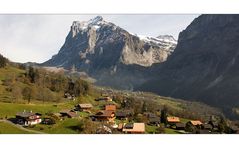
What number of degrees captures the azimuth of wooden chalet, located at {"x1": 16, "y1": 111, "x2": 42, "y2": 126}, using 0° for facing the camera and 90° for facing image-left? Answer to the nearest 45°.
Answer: approximately 315°

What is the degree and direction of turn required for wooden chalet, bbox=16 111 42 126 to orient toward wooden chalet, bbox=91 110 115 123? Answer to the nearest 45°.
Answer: approximately 45° to its left

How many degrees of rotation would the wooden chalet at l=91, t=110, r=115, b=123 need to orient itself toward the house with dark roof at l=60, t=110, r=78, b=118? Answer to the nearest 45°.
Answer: approximately 135° to its right

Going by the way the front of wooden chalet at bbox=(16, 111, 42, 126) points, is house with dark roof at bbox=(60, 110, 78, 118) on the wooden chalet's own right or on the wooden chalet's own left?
on the wooden chalet's own left

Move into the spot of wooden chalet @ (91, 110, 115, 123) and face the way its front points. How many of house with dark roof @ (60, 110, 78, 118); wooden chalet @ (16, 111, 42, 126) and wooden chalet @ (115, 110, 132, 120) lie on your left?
1

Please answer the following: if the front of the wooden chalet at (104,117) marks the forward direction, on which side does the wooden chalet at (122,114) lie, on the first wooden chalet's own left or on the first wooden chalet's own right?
on the first wooden chalet's own left

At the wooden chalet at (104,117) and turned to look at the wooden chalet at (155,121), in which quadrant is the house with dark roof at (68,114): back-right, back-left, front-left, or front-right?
back-left

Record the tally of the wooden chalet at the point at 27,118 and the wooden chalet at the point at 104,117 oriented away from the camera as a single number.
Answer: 0
